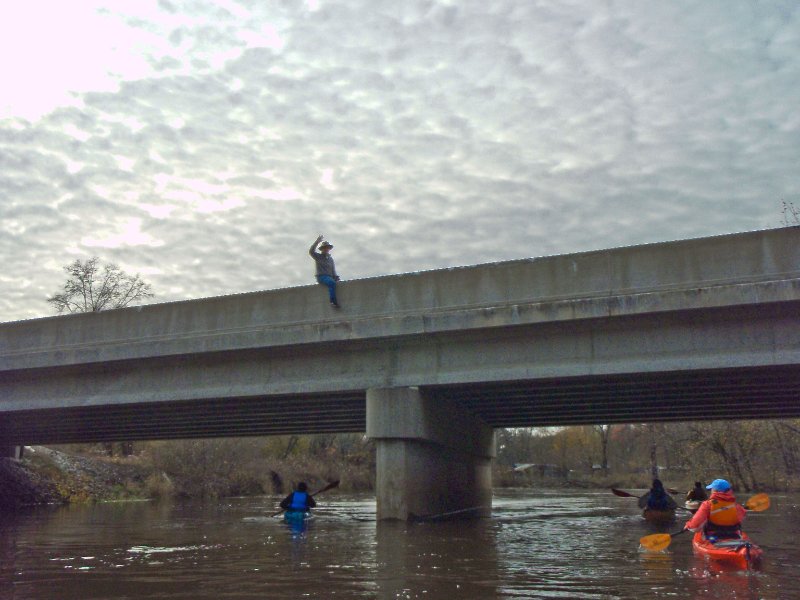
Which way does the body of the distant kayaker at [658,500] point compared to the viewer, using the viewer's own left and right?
facing away from the viewer

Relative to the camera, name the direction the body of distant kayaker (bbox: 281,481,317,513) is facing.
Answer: away from the camera

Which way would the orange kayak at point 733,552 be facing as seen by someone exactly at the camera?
facing away from the viewer and to the left of the viewer

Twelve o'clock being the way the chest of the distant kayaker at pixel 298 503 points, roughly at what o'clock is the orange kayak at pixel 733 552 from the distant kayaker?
The orange kayak is roughly at 5 o'clock from the distant kayaker.

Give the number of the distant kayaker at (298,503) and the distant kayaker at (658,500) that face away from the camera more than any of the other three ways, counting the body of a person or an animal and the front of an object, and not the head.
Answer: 2

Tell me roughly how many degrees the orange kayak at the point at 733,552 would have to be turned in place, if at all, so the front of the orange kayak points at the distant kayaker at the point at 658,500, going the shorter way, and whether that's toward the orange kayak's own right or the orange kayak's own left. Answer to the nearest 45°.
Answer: approximately 45° to the orange kayak's own right

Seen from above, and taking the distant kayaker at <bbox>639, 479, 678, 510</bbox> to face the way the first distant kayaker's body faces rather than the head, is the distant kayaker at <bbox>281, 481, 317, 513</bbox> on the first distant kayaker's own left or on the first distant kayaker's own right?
on the first distant kayaker's own left

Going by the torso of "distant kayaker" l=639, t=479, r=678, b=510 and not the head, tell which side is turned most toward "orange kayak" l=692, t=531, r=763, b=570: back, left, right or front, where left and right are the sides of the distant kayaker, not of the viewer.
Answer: back
